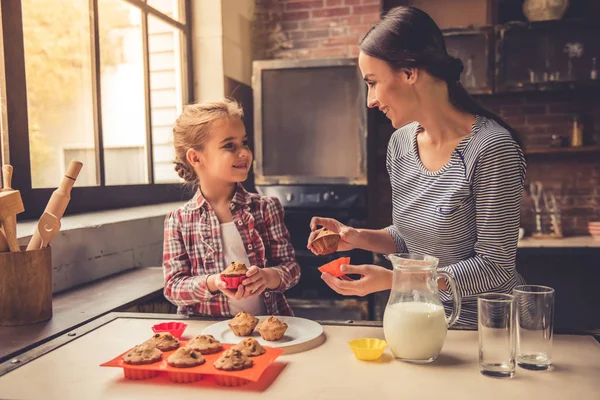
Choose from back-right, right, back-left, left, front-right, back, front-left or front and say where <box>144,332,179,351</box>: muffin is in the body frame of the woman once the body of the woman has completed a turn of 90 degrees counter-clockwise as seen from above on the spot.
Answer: right

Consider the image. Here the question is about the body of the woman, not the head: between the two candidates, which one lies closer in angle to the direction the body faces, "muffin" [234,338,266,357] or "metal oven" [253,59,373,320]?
the muffin

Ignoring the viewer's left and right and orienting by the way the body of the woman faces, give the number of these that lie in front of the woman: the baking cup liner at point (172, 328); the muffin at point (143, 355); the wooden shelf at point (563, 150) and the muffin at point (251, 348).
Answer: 3

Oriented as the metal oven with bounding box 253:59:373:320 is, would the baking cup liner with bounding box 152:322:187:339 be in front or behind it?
in front

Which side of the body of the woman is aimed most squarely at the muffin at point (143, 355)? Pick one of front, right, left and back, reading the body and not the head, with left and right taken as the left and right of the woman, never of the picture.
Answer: front

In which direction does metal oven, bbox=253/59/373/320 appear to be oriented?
toward the camera

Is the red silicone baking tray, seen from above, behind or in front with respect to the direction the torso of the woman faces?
in front

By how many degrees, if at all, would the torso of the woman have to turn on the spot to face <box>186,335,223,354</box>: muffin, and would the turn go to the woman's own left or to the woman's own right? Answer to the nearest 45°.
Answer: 0° — they already face it

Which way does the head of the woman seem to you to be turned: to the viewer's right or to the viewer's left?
to the viewer's left

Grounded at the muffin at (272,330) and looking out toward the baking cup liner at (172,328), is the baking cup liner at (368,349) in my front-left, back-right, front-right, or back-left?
back-left

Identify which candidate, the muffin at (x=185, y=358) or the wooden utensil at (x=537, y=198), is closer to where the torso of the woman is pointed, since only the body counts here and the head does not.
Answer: the muffin

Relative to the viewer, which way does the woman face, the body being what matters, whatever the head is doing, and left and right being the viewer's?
facing the viewer and to the left of the viewer

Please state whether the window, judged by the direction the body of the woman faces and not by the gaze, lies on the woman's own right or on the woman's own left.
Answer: on the woman's own right

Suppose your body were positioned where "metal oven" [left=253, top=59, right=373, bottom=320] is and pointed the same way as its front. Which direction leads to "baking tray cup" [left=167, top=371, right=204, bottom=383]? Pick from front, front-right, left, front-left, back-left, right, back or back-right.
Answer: front

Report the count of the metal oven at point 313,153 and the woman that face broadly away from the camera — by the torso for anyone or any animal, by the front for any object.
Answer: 0
